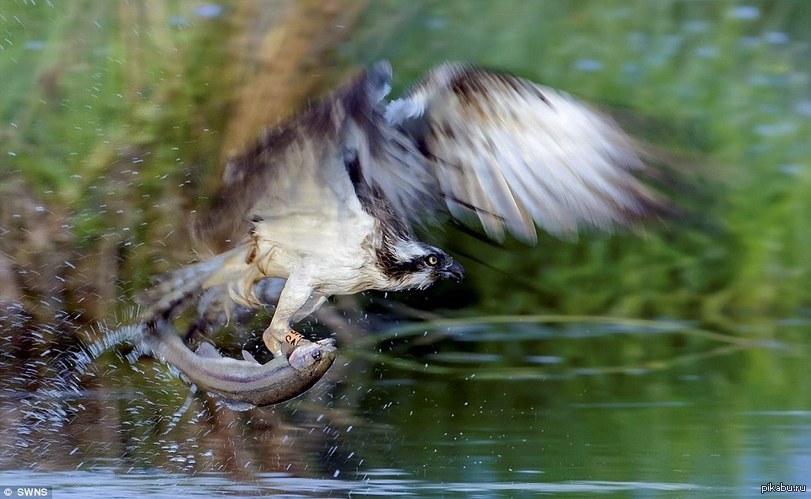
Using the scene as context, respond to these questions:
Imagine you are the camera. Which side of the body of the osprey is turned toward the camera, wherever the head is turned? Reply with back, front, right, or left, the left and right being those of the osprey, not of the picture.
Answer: right

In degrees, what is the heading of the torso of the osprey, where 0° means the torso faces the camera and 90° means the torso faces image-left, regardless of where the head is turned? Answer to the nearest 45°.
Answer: approximately 270°
